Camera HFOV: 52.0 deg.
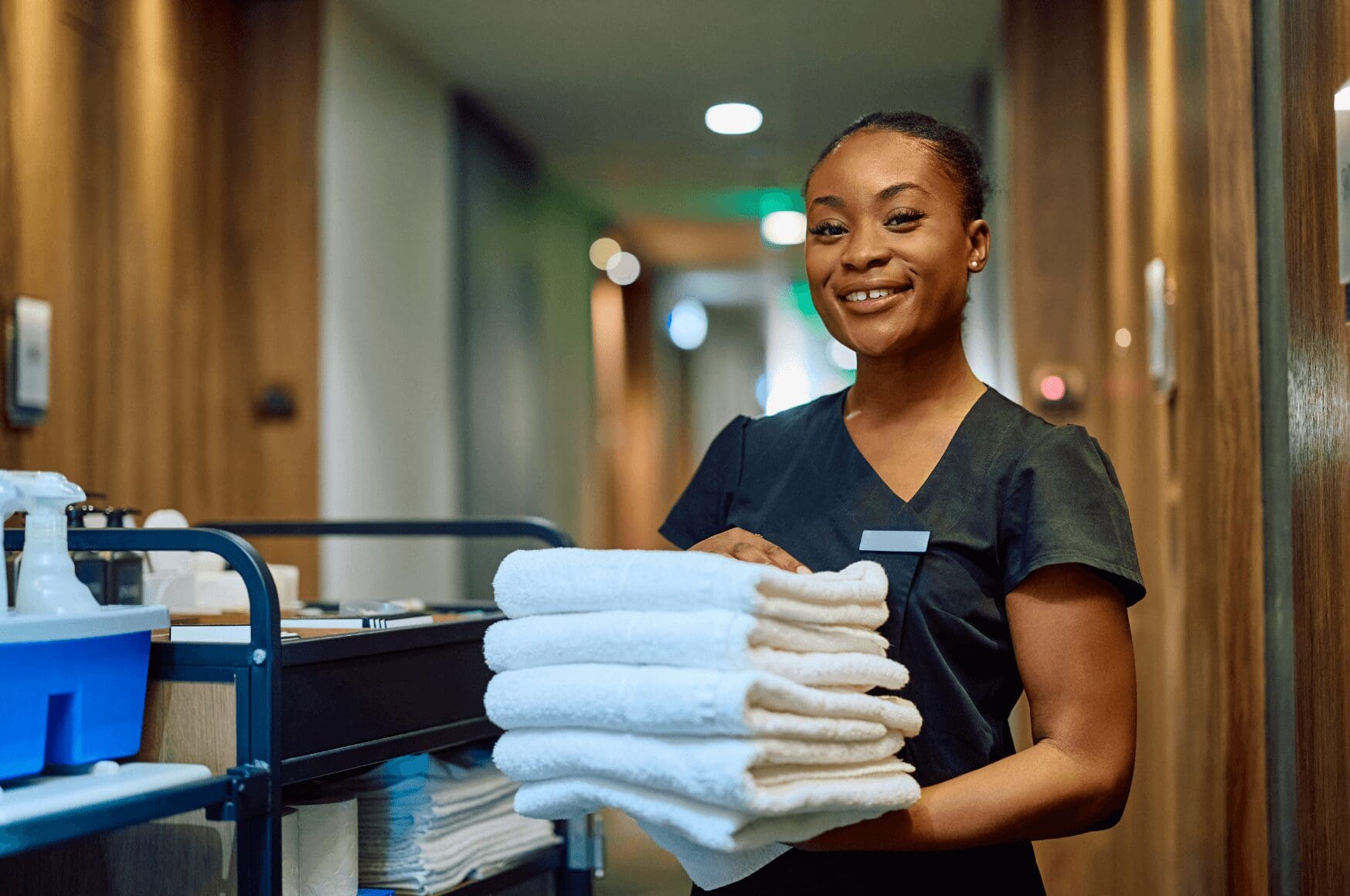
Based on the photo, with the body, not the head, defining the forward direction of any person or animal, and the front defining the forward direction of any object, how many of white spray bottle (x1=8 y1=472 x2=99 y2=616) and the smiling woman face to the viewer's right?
0

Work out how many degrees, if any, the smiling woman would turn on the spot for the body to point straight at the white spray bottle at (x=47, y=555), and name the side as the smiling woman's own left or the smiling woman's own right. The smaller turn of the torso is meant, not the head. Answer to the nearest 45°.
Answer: approximately 45° to the smiling woman's own right

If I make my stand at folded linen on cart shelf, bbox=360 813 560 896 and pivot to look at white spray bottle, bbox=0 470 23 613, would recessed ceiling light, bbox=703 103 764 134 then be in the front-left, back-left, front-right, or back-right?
back-right

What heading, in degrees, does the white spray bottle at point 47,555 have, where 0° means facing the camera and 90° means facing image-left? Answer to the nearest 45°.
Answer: approximately 90°

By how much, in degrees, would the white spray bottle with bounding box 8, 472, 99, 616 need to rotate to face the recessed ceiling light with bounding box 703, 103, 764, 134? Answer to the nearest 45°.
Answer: approximately 135° to its right

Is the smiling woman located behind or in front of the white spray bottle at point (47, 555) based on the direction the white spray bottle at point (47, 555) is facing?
behind

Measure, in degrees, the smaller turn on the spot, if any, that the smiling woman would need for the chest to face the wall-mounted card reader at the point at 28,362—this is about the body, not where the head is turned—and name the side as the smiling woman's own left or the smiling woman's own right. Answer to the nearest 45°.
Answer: approximately 90° to the smiling woman's own right

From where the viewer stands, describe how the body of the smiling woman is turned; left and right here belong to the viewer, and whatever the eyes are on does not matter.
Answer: facing the viewer and to the left of the viewer

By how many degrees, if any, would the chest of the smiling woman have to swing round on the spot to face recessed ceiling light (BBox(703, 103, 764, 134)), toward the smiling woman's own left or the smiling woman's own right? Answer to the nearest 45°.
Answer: approximately 135° to the smiling woman's own right
